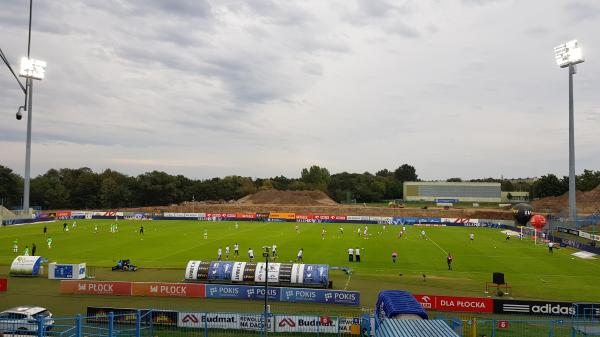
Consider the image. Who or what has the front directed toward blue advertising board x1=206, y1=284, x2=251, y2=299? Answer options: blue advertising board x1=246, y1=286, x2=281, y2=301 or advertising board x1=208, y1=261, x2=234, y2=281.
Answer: the advertising board

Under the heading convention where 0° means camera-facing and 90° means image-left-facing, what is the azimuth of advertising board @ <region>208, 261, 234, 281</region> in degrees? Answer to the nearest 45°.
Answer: approximately 0°

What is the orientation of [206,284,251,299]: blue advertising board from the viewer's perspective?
toward the camera

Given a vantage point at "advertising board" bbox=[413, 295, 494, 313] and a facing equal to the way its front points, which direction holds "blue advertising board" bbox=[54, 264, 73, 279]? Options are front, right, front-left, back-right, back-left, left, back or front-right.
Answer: right

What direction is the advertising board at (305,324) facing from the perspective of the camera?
toward the camera

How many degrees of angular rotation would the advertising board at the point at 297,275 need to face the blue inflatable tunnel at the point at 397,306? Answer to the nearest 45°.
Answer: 0° — it already faces it

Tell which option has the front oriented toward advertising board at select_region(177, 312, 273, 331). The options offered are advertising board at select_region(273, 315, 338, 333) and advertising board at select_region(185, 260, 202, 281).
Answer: advertising board at select_region(185, 260, 202, 281)

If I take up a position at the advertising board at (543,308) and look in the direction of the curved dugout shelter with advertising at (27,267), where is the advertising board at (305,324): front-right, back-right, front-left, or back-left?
front-left

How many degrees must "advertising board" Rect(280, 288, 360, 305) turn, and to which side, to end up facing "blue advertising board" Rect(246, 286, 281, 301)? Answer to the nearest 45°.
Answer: approximately 90° to its right

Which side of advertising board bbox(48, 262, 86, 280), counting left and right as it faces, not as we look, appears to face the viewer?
front

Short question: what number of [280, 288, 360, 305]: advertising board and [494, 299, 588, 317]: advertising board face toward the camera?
2

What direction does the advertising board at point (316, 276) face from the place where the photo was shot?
facing the viewer

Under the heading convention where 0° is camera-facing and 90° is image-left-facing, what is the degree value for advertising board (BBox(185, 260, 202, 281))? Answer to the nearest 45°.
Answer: approximately 0°
